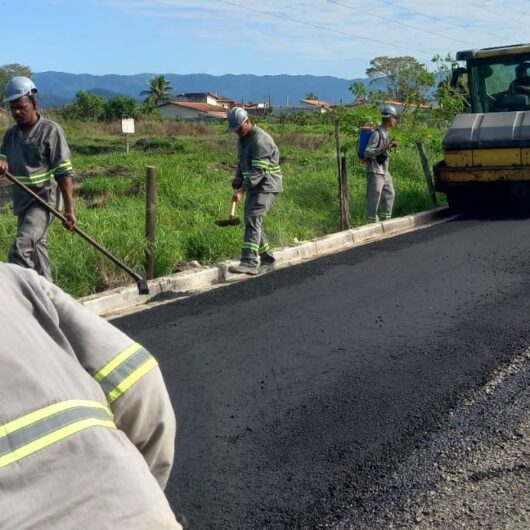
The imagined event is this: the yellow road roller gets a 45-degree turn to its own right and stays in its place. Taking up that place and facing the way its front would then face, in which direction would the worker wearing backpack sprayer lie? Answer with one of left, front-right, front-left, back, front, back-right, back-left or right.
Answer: front

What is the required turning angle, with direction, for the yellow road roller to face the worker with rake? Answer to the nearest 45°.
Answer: approximately 45° to its right

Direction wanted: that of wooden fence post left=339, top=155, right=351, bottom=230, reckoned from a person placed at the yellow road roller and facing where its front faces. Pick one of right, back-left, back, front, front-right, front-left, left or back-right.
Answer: front-right

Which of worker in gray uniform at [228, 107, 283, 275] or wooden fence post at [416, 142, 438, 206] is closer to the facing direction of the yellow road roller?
the worker in gray uniform

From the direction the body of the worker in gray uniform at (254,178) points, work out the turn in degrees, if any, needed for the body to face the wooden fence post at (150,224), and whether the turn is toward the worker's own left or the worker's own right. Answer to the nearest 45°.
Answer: approximately 45° to the worker's own left

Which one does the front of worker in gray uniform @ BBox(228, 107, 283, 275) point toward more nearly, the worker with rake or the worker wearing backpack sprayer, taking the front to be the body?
the worker with rake

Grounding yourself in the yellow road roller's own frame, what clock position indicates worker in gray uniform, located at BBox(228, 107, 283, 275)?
The worker in gray uniform is roughly at 1 o'clock from the yellow road roller.

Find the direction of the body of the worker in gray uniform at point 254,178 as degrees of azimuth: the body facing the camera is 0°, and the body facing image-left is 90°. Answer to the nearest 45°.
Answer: approximately 90°

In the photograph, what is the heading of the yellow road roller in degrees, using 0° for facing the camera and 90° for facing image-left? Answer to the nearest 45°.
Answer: approximately 0°

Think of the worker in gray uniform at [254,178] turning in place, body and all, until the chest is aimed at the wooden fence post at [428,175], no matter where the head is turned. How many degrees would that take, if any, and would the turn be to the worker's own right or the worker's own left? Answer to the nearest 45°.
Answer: approximately 135° to the worker's own right

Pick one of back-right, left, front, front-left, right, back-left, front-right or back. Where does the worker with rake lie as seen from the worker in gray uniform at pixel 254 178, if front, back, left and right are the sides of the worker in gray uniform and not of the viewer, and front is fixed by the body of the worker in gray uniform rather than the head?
front-left

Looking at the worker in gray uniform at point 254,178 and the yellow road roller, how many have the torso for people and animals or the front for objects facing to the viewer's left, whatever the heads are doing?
1
